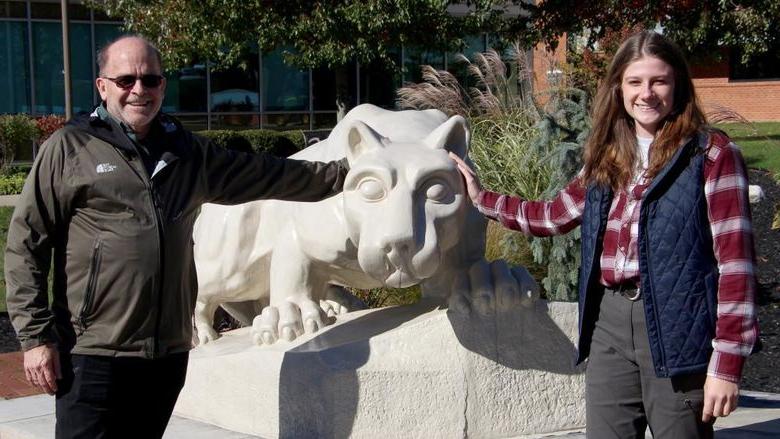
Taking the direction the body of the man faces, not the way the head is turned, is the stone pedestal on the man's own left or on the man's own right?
on the man's own left

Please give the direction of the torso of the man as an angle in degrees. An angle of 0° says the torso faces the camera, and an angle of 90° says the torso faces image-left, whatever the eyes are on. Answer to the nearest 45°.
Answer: approximately 315°

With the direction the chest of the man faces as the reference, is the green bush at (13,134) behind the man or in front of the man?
behind

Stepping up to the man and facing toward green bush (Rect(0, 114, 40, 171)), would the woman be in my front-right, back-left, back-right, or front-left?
back-right

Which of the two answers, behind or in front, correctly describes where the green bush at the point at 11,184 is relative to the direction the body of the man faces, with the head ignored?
behind

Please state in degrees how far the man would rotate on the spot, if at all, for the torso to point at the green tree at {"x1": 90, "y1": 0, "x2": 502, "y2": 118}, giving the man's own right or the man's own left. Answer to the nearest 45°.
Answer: approximately 135° to the man's own left

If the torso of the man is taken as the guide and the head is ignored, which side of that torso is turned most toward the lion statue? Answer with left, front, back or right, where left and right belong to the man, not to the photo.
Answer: left

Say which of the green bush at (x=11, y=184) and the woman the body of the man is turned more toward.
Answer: the woman

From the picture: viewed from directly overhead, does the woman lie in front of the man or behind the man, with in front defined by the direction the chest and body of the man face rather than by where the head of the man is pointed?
in front

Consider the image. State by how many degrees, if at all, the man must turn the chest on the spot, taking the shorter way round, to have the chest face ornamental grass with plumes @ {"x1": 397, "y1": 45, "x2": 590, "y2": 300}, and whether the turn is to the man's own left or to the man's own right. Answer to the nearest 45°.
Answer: approximately 90° to the man's own left
